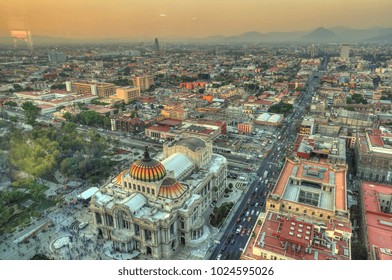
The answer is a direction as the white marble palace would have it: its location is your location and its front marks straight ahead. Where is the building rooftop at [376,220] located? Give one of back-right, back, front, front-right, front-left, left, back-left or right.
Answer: back-left

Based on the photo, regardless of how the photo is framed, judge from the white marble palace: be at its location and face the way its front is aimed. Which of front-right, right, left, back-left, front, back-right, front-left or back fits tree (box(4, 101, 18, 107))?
right

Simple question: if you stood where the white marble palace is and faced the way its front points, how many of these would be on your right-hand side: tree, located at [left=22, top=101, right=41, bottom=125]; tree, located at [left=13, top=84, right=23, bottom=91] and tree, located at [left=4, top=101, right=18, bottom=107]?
3

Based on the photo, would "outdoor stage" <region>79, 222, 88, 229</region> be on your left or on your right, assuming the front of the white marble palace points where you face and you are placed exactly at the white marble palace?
on your right

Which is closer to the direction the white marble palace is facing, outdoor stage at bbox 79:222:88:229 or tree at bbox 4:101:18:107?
the outdoor stage

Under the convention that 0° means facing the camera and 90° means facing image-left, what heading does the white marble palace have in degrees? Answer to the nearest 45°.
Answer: approximately 45°

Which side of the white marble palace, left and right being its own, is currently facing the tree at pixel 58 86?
right

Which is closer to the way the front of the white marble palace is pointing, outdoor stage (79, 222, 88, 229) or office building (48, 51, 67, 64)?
the outdoor stage

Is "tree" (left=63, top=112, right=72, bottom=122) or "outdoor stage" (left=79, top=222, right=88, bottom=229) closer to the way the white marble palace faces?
the outdoor stage
